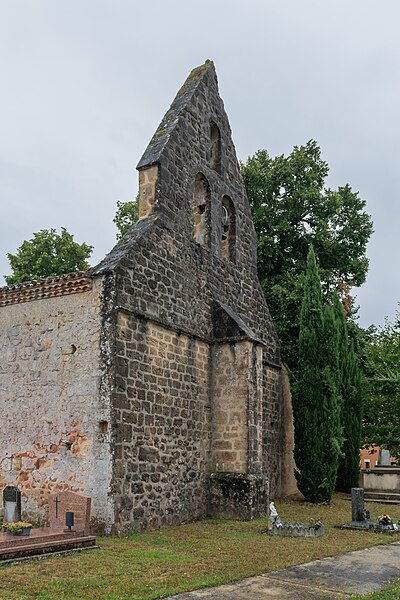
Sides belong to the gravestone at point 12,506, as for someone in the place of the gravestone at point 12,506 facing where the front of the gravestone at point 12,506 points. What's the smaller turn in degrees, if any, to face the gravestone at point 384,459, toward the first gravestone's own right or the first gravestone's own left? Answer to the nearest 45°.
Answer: approximately 135° to the first gravestone's own left

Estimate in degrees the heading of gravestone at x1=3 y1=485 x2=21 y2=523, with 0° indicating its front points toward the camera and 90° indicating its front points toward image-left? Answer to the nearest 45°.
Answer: approximately 0°

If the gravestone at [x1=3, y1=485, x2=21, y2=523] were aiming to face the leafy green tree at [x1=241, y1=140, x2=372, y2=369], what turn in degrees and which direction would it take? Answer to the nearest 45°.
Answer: approximately 135° to its left

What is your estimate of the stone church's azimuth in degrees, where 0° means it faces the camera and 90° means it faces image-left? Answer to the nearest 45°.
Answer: approximately 315°

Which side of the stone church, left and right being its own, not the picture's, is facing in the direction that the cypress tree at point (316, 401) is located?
left

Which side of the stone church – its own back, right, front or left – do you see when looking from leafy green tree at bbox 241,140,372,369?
left

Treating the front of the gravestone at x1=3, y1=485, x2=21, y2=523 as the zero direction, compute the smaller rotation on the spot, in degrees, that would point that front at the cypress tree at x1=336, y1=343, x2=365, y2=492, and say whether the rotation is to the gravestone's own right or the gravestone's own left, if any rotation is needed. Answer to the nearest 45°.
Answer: approximately 135° to the gravestone's own left

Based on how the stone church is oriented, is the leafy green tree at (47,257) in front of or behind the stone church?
behind

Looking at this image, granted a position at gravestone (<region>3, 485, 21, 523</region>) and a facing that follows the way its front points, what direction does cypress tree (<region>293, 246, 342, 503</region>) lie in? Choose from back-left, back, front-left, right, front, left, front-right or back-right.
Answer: back-left
